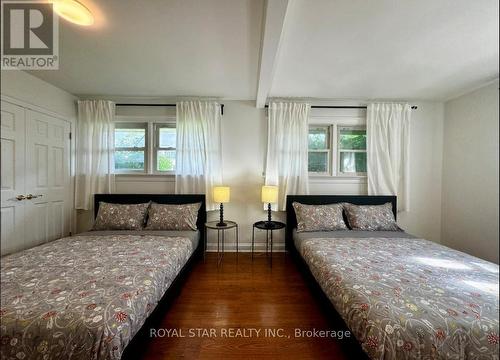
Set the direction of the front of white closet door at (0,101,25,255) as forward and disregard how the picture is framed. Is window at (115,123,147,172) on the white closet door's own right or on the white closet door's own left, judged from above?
on the white closet door's own left

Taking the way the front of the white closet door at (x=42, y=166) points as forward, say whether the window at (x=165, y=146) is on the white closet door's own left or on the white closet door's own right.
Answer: on the white closet door's own left

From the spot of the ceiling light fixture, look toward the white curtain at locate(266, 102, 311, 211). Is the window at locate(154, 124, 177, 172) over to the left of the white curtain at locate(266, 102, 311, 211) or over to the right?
left

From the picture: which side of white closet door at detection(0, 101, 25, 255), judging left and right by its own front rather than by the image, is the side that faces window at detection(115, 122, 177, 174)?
left

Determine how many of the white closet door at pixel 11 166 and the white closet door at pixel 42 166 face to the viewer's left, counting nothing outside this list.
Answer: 0

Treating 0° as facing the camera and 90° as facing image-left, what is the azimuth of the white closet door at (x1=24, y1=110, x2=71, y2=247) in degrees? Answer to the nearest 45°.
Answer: approximately 315°
